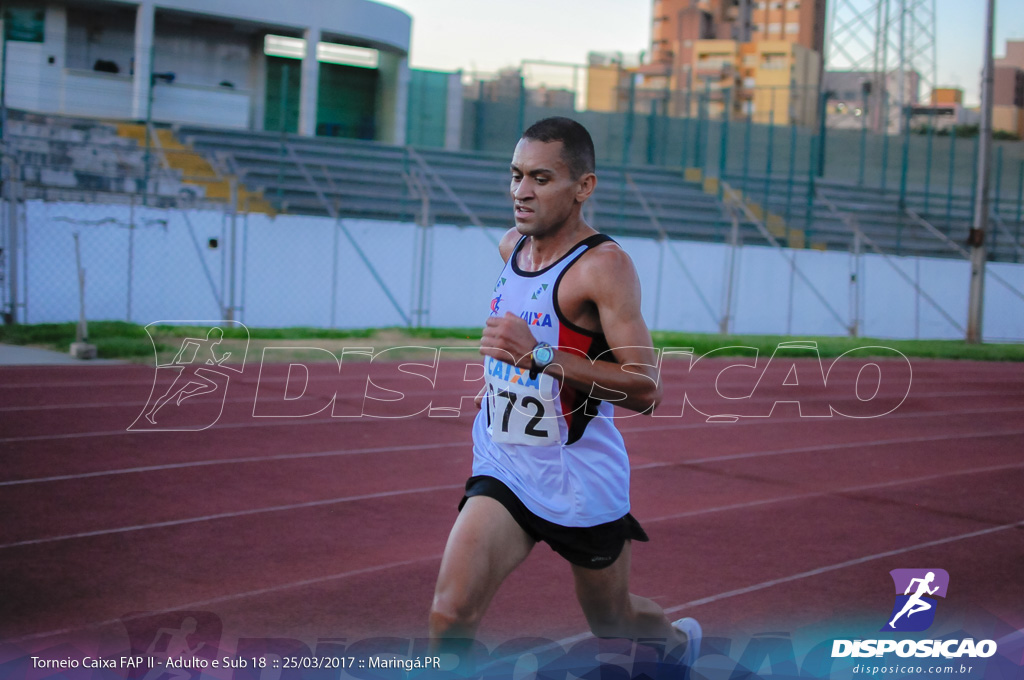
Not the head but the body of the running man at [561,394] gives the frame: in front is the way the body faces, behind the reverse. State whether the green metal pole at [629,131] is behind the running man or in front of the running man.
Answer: behind

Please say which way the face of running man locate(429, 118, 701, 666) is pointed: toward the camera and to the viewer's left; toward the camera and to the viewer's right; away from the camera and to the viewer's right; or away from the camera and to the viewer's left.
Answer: toward the camera and to the viewer's left

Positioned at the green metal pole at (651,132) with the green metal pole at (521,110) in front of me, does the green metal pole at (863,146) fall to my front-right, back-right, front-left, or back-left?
back-left

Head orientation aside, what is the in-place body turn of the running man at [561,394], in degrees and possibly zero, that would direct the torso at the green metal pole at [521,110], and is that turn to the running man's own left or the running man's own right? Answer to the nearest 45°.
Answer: approximately 135° to the running man's own right

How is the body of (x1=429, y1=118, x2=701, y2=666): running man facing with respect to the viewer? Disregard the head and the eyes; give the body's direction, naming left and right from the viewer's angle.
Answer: facing the viewer and to the left of the viewer

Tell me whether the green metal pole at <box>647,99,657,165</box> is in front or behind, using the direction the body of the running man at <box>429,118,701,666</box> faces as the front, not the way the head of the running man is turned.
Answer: behind

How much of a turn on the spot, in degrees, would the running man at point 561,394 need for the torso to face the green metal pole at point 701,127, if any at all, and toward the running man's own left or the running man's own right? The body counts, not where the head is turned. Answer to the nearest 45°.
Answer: approximately 135° to the running man's own right

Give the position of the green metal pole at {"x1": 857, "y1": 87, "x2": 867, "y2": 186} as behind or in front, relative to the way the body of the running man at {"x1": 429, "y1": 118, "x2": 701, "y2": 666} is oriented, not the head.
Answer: behind

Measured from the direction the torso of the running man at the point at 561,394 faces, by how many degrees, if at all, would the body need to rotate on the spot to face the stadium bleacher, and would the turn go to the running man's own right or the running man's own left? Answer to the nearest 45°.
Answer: approximately 135° to the running man's own right
